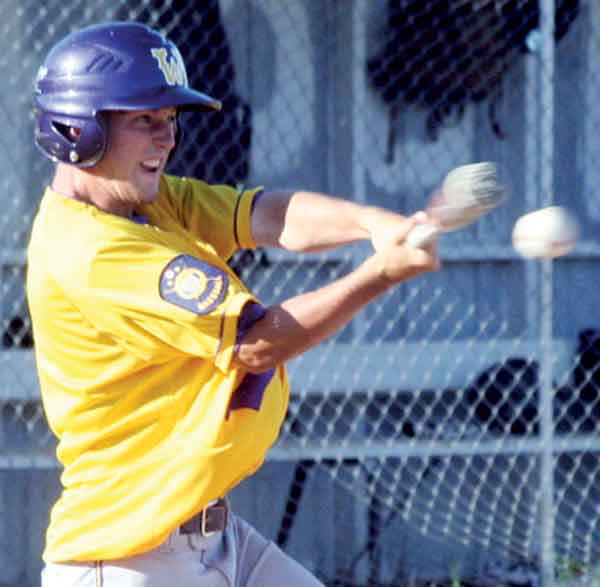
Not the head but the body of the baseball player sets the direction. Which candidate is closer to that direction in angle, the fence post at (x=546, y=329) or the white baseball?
the white baseball

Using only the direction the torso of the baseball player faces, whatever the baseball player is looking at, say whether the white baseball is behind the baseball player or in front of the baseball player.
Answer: in front

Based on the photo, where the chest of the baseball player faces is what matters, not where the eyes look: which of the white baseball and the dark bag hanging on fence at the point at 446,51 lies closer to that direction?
the white baseball

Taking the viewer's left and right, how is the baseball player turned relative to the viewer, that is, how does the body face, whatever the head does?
facing to the right of the viewer

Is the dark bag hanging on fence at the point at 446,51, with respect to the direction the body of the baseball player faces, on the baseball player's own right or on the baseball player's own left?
on the baseball player's own left
